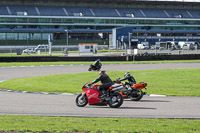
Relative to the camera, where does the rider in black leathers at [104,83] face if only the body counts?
to the viewer's left

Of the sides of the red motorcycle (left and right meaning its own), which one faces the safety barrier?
right

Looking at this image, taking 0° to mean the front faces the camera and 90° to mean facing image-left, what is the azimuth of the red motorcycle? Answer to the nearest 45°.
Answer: approximately 90°

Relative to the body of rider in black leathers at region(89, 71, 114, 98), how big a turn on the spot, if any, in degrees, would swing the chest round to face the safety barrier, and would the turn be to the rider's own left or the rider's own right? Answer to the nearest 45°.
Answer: approximately 90° to the rider's own right
